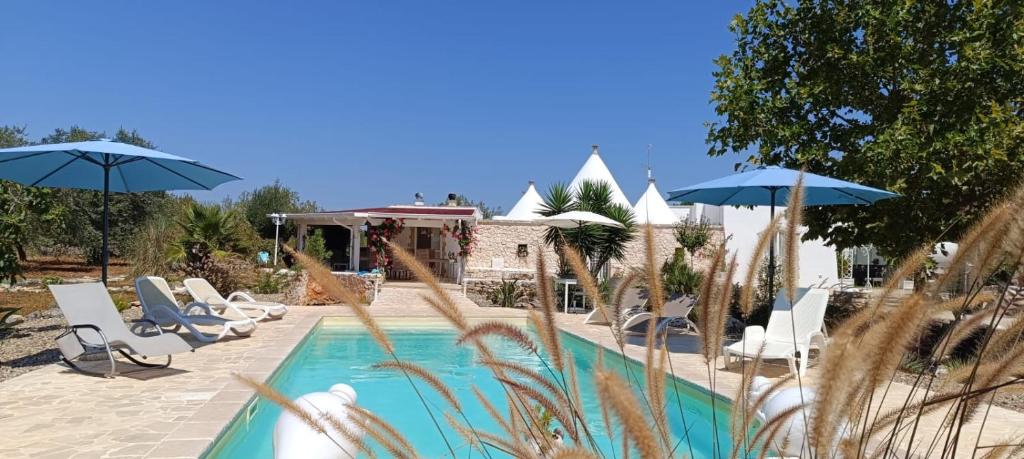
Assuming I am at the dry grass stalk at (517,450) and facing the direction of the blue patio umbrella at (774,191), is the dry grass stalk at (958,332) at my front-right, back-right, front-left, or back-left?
front-right

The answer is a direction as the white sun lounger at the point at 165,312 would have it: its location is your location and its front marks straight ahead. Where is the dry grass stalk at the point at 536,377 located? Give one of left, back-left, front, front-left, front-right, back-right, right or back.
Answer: front-right

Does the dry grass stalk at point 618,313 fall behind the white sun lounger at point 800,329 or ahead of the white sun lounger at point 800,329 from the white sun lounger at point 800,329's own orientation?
ahead

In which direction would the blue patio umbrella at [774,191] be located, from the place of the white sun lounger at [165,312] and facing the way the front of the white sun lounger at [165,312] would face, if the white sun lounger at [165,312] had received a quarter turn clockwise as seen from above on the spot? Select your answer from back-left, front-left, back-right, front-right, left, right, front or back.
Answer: left

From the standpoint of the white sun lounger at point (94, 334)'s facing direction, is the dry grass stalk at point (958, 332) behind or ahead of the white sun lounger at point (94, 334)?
ahead

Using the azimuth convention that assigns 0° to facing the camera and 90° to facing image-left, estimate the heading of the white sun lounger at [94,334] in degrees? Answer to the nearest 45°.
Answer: approximately 315°

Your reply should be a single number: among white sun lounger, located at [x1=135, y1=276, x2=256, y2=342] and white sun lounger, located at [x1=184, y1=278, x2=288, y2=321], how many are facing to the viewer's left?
0

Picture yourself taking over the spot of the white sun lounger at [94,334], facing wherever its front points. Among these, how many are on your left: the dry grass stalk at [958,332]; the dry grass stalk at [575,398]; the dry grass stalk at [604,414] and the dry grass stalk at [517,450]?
0

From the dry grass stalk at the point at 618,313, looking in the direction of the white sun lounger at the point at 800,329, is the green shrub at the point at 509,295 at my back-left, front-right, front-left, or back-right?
front-left

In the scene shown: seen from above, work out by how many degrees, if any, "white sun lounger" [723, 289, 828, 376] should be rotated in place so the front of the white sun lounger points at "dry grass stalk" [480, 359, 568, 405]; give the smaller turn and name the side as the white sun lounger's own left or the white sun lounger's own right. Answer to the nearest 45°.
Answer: approximately 45° to the white sun lounger's own left

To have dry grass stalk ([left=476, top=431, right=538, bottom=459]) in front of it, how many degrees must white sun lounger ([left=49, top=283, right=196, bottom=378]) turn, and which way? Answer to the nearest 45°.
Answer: approximately 45° to its right

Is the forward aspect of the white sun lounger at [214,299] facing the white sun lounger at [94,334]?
no

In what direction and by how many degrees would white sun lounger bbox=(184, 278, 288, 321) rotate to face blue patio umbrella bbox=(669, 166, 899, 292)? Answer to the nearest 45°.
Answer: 0° — it already faces it

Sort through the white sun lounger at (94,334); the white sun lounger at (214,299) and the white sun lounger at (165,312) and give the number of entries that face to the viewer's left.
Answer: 0

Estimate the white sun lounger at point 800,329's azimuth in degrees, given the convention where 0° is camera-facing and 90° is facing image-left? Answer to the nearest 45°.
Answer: approximately 45°

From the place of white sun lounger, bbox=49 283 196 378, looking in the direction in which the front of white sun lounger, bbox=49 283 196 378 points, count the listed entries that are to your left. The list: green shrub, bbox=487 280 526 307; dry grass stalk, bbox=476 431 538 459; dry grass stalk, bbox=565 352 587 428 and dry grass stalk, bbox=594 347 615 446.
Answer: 1

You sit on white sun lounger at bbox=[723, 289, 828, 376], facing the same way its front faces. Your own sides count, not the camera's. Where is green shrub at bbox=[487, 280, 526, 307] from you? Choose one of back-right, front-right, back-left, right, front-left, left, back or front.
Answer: right

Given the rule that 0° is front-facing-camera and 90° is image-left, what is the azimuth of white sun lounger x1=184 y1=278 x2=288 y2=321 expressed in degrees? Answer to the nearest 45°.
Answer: approximately 315°

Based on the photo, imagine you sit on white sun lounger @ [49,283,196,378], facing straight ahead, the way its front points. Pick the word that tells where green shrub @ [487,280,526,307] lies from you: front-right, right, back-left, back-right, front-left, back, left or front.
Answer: left
